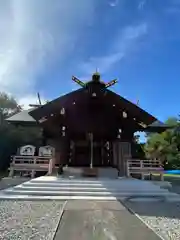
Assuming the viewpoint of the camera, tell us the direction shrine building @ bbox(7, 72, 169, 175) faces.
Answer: facing the viewer

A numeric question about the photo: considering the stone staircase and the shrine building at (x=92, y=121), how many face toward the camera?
2

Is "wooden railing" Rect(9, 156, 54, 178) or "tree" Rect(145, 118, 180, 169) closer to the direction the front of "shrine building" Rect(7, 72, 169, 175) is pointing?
the wooden railing

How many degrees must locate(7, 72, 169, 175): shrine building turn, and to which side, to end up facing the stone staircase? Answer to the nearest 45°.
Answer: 0° — it already faces it

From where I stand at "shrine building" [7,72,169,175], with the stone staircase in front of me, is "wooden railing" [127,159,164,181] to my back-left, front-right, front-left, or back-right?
front-left

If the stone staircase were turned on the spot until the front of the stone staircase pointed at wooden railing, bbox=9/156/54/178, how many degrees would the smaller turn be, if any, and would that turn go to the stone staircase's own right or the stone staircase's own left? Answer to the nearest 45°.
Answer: approximately 135° to the stone staircase's own right

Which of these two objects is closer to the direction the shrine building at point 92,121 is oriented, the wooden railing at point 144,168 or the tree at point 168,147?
the wooden railing

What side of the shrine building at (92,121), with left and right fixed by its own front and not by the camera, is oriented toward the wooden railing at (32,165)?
right

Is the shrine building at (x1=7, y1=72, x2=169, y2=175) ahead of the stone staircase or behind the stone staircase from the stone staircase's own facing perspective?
behind

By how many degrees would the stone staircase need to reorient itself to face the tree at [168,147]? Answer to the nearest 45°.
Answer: approximately 135° to its left

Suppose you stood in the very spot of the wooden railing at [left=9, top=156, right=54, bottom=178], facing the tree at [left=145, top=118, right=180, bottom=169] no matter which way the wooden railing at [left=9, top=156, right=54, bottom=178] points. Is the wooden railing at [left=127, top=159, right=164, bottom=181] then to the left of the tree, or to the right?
right

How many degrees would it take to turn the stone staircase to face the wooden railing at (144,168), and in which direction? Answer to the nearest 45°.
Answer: approximately 135° to its left

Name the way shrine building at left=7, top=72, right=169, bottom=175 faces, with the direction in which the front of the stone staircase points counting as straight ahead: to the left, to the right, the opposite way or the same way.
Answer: the same way

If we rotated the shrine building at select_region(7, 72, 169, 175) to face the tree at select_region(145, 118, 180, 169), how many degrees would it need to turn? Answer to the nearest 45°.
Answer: approximately 135° to its left
